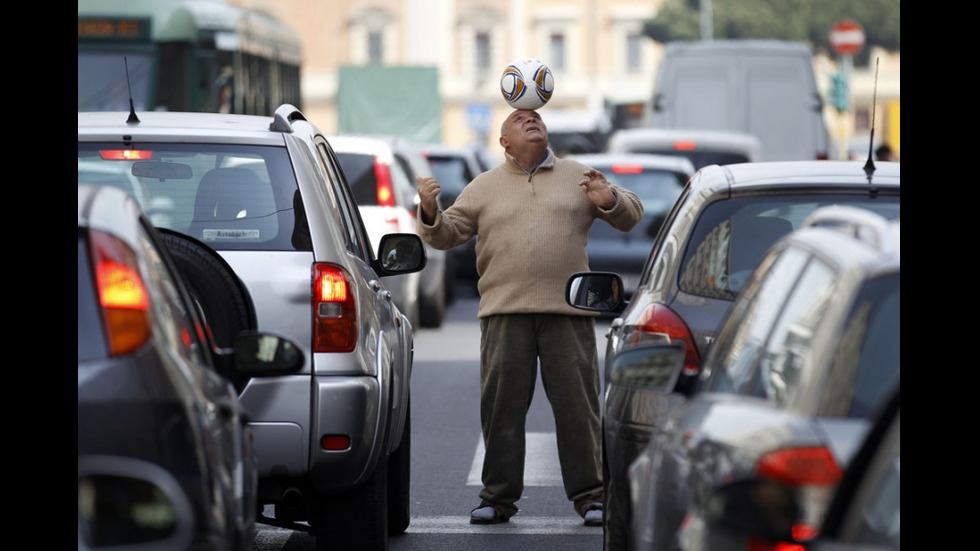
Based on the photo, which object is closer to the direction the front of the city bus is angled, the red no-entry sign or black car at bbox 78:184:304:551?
the black car

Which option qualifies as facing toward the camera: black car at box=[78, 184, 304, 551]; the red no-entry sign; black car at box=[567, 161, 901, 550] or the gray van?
the red no-entry sign

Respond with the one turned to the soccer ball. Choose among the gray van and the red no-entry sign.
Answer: the red no-entry sign

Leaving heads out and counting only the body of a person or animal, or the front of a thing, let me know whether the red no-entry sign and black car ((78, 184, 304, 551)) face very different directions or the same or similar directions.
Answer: very different directions

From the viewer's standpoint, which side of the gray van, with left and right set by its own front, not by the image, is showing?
back

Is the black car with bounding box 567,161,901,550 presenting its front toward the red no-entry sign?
yes

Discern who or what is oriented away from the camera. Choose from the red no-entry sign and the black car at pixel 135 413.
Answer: the black car

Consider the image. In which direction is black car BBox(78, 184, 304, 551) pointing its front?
away from the camera

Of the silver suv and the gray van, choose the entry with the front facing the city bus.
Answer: the silver suv

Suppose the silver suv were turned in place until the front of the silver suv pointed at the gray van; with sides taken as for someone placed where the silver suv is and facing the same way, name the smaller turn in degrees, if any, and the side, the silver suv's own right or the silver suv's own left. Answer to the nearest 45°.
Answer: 0° — it already faces it

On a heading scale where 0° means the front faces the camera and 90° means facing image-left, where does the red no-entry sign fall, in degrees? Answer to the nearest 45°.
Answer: approximately 0°

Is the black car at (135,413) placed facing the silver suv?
yes

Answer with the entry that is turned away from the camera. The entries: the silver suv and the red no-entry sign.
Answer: the silver suv
